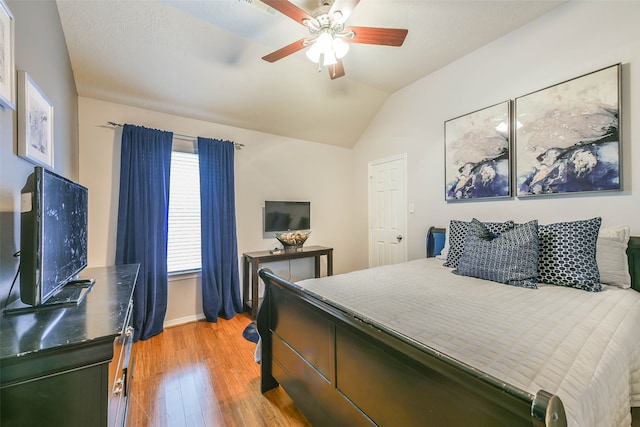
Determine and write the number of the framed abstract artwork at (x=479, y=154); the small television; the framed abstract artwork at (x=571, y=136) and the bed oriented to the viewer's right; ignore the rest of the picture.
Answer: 0

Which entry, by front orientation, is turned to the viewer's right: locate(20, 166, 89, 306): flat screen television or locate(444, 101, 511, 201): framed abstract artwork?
the flat screen television

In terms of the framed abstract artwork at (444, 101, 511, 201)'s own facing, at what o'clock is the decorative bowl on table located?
The decorative bowl on table is roughly at 1 o'clock from the framed abstract artwork.

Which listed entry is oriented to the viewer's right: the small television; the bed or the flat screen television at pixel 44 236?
the flat screen television

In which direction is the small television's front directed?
toward the camera

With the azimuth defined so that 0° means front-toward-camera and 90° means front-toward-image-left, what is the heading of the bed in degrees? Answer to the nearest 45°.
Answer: approximately 45°

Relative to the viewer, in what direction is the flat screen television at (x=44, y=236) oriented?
to the viewer's right

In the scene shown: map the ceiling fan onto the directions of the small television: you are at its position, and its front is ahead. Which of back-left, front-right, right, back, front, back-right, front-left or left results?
front

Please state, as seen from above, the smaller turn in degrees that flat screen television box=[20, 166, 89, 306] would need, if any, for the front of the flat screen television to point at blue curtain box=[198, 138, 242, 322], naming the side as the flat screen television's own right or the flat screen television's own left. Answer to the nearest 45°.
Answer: approximately 45° to the flat screen television's own left

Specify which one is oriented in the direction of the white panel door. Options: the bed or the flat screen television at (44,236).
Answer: the flat screen television

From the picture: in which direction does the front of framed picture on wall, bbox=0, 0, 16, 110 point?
to the viewer's right

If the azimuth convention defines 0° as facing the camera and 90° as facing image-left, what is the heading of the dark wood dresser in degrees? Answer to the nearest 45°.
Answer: approximately 270°

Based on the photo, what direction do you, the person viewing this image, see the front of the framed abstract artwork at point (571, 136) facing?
facing the viewer and to the left of the viewer

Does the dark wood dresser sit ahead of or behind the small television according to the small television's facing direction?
ahead

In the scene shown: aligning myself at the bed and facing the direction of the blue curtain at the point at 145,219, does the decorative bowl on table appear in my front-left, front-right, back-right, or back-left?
front-right

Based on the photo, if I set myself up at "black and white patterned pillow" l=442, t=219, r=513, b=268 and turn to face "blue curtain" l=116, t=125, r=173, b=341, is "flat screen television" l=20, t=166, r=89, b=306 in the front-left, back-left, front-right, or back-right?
front-left
